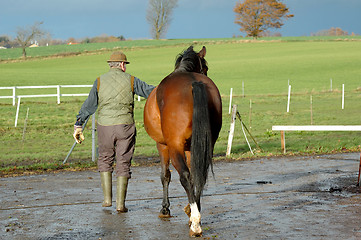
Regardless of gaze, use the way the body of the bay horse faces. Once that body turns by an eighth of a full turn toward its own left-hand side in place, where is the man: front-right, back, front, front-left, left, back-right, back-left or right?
front

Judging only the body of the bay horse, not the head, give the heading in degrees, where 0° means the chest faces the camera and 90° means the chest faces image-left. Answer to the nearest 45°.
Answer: approximately 180°

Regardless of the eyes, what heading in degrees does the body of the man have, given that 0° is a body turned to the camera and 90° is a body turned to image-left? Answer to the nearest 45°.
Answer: approximately 180°
